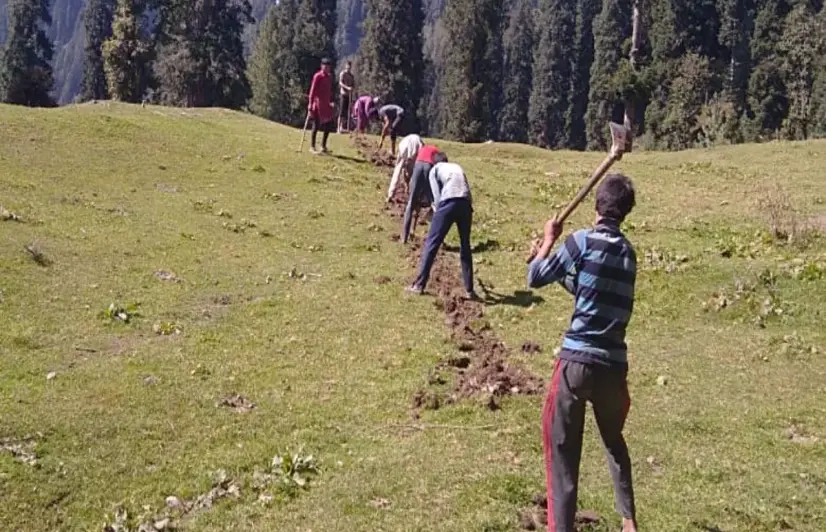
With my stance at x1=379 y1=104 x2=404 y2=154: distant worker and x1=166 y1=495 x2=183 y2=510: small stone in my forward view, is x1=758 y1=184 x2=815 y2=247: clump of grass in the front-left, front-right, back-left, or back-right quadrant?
front-left

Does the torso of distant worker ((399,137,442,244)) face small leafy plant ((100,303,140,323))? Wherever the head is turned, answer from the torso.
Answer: no

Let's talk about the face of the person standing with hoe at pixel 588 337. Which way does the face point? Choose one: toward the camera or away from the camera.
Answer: away from the camera

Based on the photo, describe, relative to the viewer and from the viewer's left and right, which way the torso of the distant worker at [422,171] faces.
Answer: facing away from the viewer and to the right of the viewer

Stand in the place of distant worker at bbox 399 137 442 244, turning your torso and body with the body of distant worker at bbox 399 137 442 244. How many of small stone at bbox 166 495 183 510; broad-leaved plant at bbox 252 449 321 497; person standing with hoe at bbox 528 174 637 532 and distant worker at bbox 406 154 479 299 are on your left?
0

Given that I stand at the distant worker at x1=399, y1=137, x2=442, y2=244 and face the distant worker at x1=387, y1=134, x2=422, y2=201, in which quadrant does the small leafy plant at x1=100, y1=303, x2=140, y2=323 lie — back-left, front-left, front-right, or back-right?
back-left

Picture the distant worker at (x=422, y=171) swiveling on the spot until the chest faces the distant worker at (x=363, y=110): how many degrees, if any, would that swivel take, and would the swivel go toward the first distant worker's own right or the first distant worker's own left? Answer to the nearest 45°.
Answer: approximately 45° to the first distant worker's own left

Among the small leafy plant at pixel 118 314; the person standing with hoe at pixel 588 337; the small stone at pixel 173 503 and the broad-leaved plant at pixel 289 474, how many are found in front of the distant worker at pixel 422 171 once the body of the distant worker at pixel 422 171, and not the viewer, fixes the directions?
0

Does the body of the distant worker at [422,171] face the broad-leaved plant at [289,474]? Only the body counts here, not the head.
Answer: no

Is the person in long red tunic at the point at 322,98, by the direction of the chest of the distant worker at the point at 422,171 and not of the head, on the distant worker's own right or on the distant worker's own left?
on the distant worker's own left

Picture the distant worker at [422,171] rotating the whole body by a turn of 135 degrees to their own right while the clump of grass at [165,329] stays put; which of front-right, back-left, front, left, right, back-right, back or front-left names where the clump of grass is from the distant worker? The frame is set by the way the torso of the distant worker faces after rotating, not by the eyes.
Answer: front-right

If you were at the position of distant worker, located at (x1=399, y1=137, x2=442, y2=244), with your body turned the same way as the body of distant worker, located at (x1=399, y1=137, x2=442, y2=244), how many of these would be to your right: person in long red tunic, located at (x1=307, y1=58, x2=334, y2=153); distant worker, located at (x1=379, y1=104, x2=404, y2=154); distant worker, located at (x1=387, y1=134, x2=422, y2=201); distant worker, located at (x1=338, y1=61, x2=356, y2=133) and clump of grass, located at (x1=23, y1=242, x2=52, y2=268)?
0
